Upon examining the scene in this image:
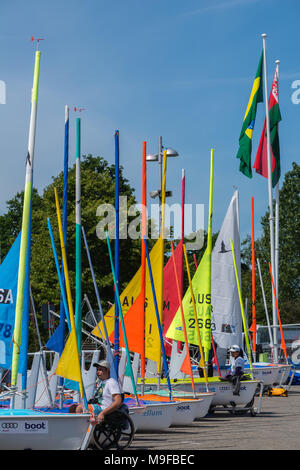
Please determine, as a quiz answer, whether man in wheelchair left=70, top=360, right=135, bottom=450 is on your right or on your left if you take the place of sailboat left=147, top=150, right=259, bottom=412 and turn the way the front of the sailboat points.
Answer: on your right

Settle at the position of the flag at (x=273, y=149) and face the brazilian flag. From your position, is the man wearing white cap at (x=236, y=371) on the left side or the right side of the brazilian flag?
left

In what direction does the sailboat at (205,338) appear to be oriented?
to the viewer's right

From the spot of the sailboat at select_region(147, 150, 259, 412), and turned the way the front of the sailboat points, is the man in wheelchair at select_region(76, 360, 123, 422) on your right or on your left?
on your right
